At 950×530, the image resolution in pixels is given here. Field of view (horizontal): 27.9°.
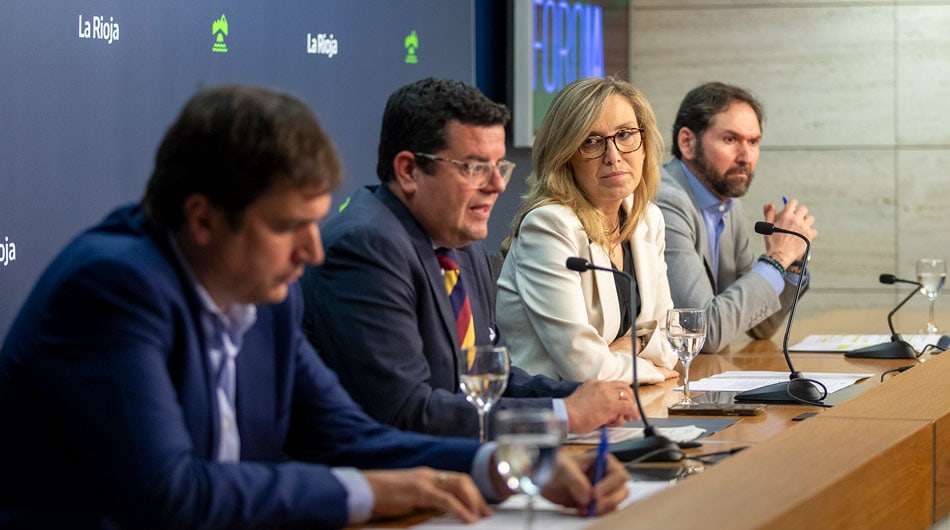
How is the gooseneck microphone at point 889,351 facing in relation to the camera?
to the viewer's left

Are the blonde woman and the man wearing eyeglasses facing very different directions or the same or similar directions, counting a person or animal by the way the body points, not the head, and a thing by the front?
same or similar directions

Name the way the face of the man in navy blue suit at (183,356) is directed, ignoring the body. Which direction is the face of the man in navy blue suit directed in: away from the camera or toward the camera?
toward the camera

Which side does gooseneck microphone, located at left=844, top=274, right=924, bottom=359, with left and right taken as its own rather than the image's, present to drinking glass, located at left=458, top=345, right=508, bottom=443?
left
